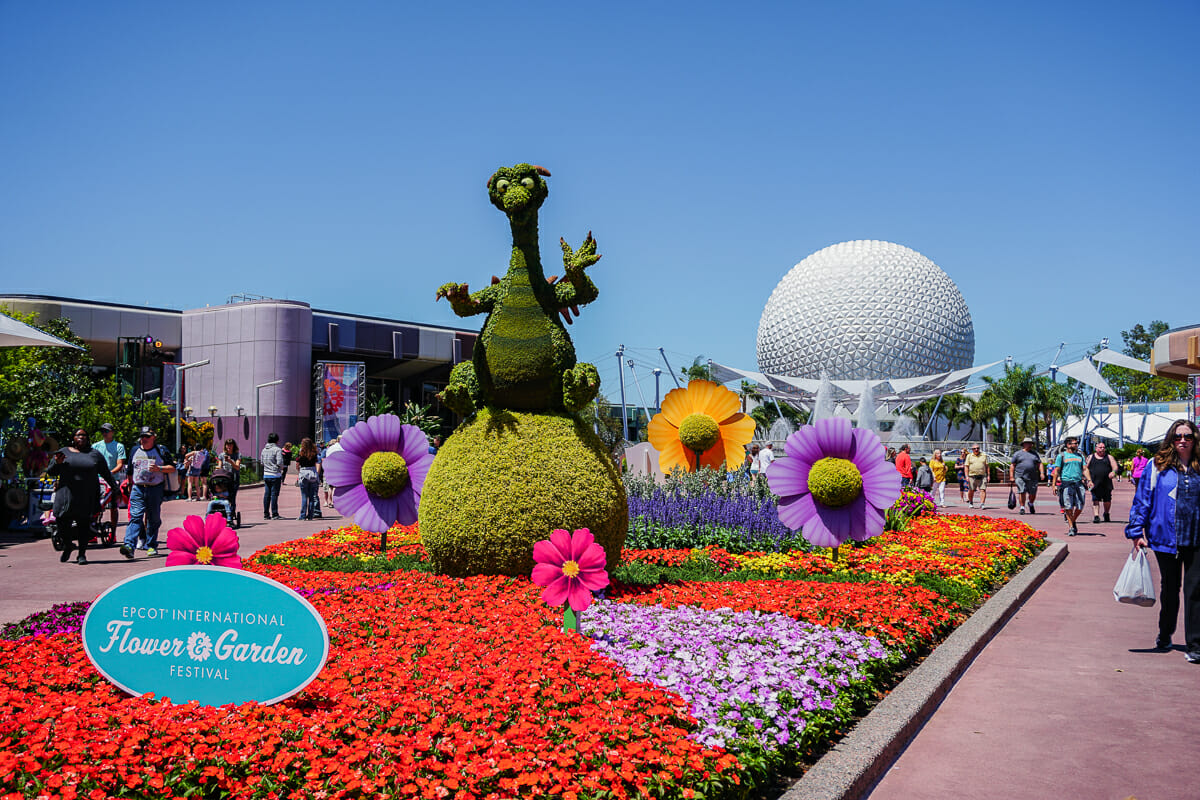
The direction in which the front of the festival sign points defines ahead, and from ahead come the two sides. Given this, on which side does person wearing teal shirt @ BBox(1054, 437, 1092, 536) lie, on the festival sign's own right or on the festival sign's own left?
on the festival sign's own left

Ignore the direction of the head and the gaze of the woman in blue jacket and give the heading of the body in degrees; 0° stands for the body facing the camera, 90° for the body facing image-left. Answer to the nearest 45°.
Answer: approximately 0°

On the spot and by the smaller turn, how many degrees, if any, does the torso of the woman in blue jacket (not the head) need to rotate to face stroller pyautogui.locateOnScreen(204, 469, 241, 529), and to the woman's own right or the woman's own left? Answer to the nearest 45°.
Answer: approximately 90° to the woman's own right

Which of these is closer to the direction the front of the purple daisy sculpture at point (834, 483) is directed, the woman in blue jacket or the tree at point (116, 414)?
the woman in blue jacket

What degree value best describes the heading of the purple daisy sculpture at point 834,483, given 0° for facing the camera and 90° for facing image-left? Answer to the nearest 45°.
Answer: approximately 0°

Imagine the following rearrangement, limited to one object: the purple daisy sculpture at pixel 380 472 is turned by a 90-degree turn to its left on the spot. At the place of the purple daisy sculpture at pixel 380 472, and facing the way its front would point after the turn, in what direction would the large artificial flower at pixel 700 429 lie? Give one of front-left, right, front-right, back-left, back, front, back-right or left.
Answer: front-left
